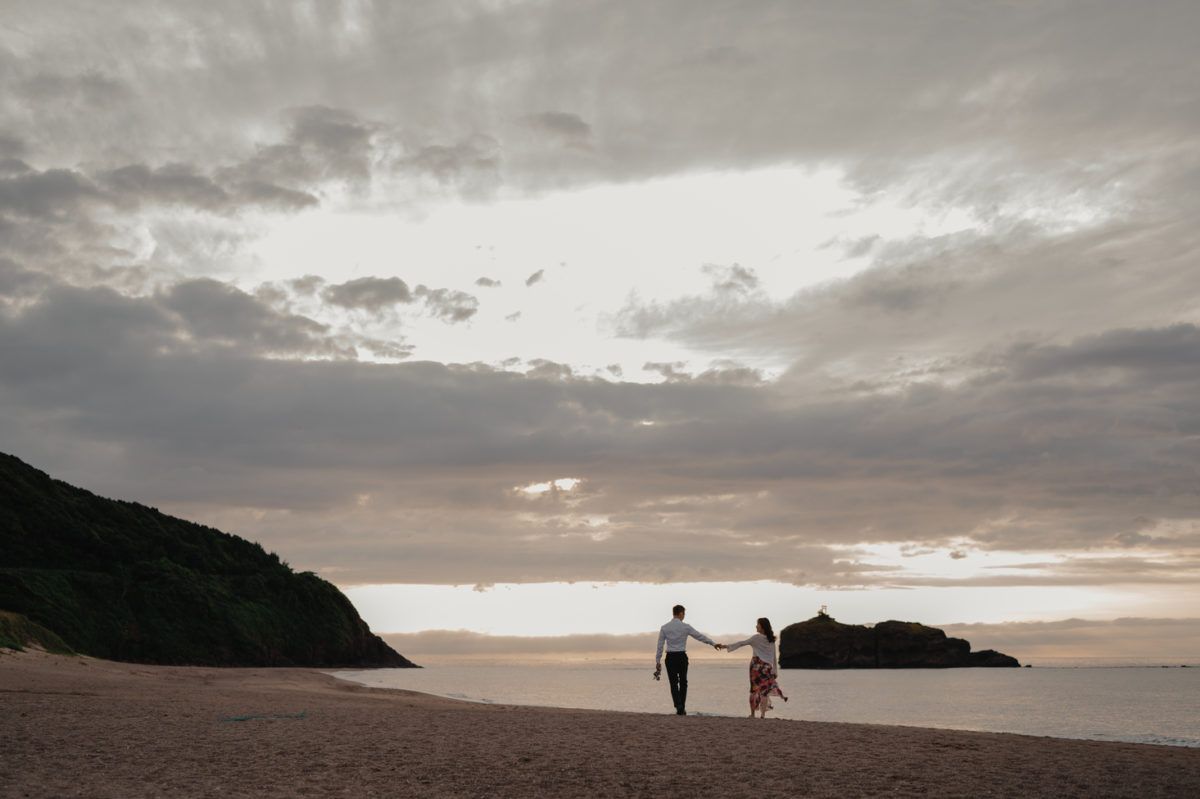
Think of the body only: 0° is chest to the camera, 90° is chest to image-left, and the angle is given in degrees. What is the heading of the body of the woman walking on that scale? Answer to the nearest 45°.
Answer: approximately 135°

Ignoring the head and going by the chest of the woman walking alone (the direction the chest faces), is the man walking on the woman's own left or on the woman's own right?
on the woman's own left
